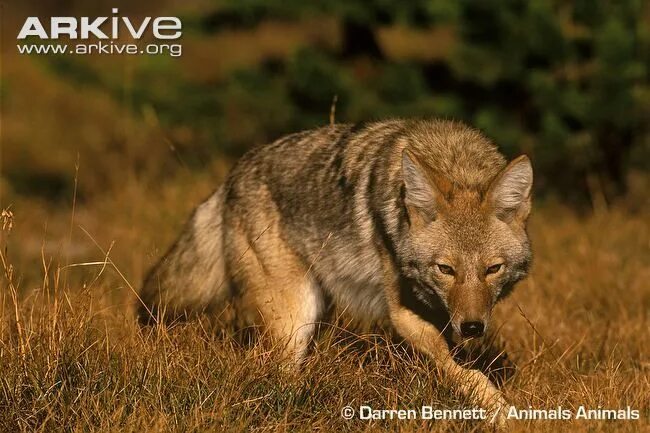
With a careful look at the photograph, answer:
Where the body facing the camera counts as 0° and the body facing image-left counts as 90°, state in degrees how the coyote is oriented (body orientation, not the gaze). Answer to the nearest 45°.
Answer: approximately 315°
